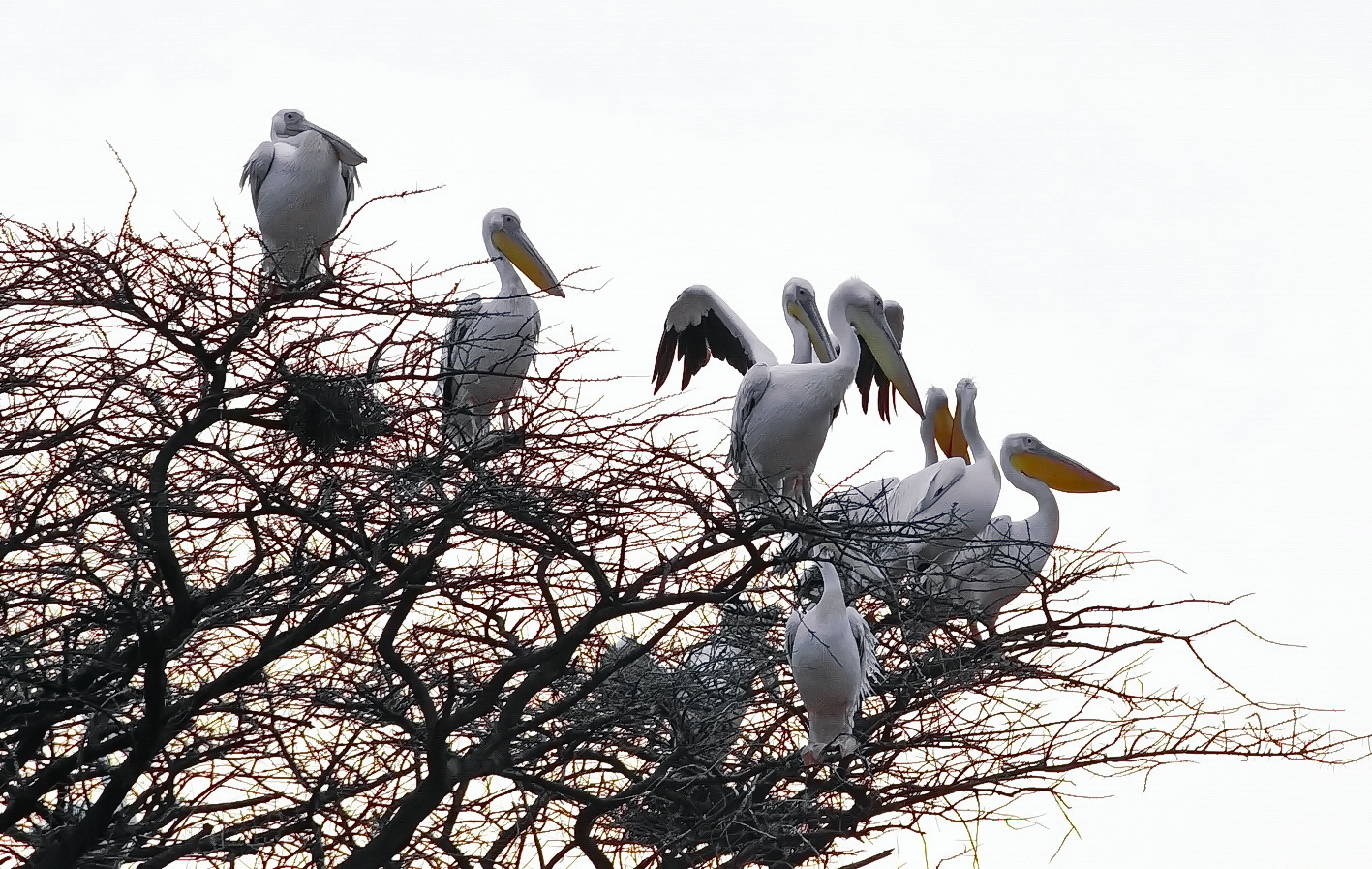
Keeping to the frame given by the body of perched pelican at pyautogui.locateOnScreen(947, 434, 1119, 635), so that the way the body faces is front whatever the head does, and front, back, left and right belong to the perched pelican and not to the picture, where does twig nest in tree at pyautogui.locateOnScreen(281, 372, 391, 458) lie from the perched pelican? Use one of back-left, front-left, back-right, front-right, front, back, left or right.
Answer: back-right

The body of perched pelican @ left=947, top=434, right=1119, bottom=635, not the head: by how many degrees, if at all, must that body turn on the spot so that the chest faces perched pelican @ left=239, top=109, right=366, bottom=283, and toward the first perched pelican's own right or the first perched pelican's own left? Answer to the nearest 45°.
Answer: approximately 135° to the first perched pelican's own right

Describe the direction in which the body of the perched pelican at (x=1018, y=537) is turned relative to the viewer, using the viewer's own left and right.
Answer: facing to the right of the viewer

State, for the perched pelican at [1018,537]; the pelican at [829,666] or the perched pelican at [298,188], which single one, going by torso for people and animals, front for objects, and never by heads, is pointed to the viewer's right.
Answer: the perched pelican at [1018,537]

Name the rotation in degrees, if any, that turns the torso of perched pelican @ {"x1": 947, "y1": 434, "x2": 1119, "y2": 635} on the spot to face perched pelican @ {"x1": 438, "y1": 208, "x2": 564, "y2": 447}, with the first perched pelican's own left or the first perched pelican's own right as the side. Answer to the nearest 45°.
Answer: approximately 135° to the first perched pelican's own right

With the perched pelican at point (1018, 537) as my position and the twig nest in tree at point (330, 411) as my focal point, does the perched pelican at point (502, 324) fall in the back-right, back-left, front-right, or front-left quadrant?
front-right

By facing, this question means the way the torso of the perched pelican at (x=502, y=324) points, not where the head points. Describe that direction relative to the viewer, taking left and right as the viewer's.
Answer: facing the viewer and to the right of the viewer
